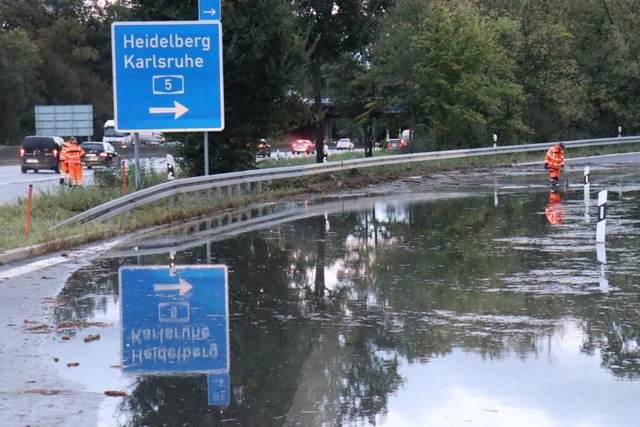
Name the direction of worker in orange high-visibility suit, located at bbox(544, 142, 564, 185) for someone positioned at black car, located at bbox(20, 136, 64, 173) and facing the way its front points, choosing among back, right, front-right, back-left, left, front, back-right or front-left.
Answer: back-right

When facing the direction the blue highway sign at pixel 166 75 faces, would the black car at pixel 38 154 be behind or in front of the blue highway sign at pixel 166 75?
behind

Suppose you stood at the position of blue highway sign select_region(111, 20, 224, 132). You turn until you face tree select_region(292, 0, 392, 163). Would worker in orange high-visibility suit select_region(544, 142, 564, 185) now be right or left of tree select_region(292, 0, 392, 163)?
right

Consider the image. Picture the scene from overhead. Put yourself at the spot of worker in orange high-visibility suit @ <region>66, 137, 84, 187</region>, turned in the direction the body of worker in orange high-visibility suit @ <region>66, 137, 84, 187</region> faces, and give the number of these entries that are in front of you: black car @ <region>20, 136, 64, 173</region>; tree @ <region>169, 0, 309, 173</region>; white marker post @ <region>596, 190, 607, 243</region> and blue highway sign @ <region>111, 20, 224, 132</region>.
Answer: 1

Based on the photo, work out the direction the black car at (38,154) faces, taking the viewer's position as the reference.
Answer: facing away from the viewer

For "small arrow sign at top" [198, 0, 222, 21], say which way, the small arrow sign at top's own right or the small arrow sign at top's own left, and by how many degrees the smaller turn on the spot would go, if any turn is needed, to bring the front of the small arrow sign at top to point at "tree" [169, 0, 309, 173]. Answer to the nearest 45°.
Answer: approximately 180°

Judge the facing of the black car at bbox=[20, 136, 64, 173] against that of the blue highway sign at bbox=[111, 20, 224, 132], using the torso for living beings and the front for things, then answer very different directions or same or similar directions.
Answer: very different directions

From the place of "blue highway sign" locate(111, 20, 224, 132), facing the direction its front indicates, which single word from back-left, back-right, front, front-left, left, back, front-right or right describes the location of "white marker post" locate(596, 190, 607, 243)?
front-left

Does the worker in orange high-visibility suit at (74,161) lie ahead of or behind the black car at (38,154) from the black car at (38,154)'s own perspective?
behind
